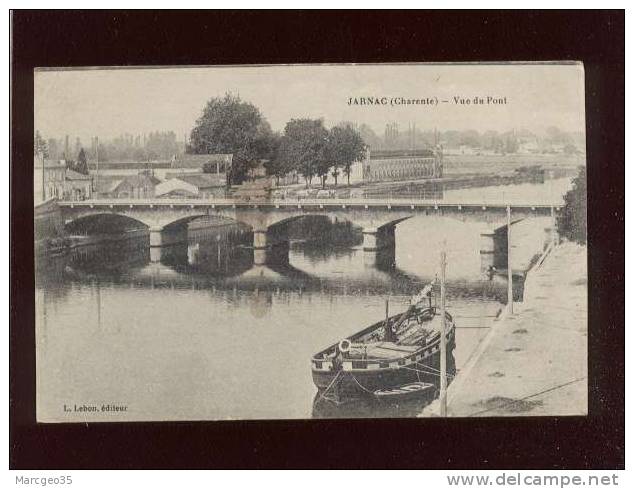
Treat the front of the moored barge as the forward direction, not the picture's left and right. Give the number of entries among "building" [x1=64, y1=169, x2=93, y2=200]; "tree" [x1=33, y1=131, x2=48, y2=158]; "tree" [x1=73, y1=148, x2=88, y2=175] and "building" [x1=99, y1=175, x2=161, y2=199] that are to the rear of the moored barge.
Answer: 0

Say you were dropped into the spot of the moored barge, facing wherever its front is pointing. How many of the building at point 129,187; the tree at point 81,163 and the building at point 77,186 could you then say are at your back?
0

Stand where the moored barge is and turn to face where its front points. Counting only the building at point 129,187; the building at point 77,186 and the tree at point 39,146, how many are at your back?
0
